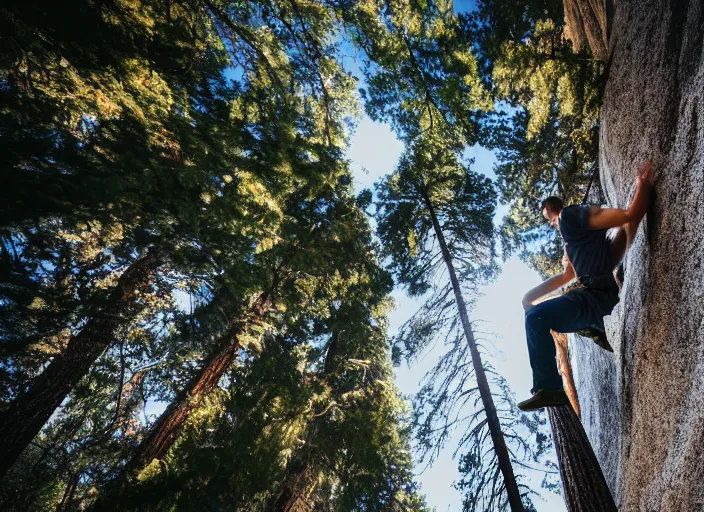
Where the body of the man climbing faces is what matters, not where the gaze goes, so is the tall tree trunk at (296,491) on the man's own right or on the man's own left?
on the man's own right
